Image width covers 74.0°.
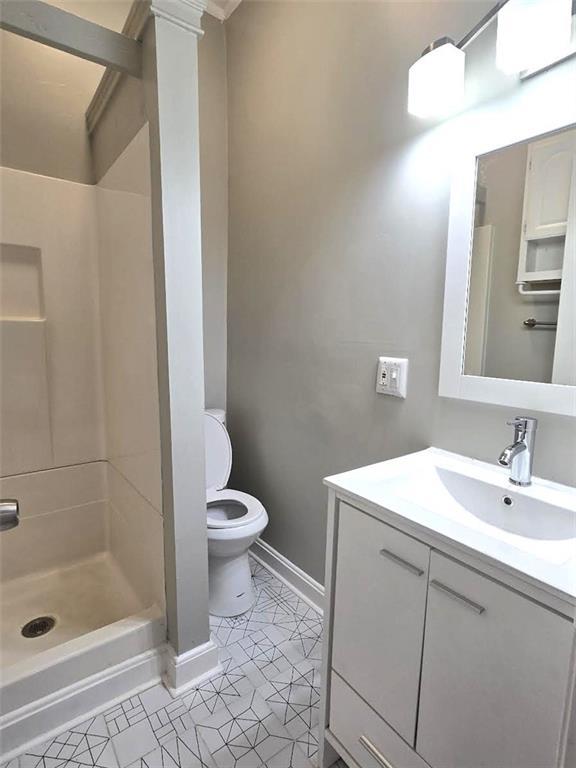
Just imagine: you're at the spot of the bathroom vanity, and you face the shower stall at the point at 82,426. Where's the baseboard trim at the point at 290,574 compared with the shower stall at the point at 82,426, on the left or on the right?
right

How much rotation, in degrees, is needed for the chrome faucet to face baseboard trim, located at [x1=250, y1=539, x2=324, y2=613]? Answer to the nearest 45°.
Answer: approximately 90° to its right

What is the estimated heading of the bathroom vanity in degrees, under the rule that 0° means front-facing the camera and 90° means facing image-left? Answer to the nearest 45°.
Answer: approximately 45°

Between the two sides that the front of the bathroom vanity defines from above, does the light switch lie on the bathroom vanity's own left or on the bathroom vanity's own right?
on the bathroom vanity's own right

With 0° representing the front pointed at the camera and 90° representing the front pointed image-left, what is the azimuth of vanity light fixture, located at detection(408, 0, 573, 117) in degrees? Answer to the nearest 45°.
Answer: approximately 45°

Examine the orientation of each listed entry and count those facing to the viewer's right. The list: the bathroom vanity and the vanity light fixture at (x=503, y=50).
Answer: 0

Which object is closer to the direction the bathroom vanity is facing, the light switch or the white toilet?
the white toilet
